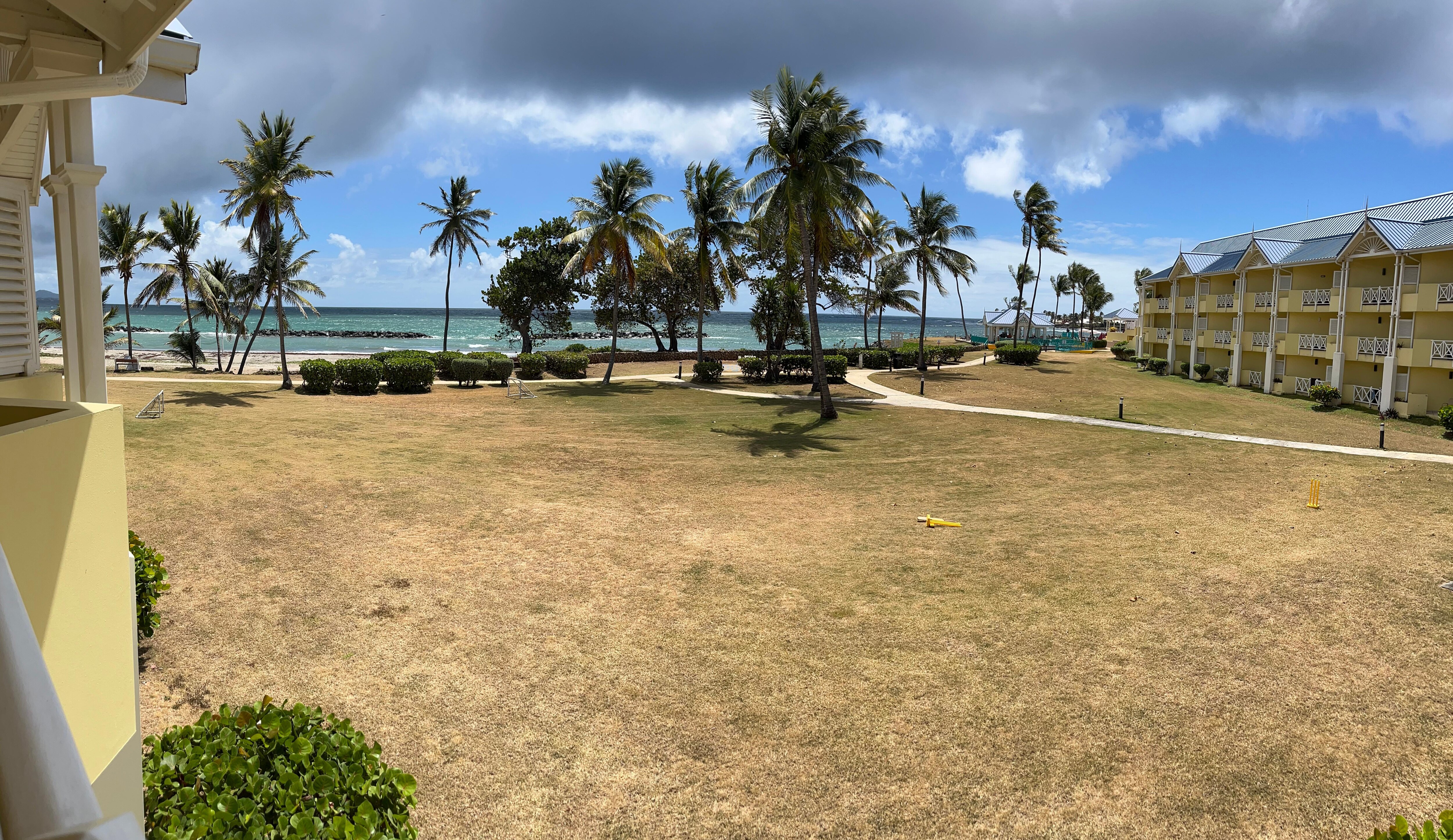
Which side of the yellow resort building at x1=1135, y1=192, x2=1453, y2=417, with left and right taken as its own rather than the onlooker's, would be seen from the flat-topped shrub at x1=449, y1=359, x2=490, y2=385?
front

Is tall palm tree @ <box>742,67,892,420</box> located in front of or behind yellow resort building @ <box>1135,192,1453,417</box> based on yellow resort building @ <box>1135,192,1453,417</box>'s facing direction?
in front

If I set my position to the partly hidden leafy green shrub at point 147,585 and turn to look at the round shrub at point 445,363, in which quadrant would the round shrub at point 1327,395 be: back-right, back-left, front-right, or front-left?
front-right

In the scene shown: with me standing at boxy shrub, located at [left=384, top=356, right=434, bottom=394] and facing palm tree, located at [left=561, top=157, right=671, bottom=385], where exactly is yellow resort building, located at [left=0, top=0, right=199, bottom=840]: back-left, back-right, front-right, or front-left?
back-right

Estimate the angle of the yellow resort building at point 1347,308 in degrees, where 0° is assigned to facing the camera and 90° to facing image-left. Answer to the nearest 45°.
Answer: approximately 45°

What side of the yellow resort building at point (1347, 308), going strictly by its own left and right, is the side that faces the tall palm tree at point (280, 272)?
front

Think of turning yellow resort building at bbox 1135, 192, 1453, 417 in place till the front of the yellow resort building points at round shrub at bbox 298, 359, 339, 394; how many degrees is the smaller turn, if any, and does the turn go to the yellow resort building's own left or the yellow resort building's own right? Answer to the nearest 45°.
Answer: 0° — it already faces it

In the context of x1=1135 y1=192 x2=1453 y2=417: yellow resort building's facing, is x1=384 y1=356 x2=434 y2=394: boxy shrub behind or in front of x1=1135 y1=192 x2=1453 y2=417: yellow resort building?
in front

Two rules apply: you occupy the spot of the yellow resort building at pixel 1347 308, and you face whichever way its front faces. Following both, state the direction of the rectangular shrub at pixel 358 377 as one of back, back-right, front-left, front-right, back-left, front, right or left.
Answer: front

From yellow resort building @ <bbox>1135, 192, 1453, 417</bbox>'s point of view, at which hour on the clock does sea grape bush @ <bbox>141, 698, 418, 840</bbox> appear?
The sea grape bush is roughly at 11 o'clock from the yellow resort building.

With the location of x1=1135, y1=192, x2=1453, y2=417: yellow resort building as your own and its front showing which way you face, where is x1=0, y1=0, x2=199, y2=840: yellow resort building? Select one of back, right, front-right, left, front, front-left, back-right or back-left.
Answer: front-left

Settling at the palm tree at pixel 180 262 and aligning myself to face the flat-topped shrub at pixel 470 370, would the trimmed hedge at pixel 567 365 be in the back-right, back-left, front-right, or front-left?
front-left

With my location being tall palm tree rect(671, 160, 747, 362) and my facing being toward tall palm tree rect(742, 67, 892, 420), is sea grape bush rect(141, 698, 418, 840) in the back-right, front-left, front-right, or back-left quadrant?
front-right

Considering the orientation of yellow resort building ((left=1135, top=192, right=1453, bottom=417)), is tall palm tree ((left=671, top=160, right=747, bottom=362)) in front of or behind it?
in front

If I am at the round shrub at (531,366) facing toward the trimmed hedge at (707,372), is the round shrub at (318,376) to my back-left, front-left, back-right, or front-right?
back-right
